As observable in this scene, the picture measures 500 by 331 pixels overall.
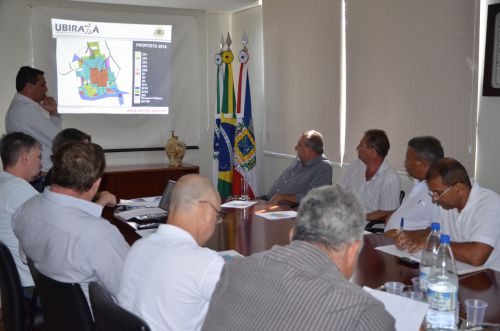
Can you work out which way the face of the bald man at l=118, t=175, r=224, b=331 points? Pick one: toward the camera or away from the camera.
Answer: away from the camera

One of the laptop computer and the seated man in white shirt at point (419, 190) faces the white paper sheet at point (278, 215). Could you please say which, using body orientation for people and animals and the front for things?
the seated man in white shirt

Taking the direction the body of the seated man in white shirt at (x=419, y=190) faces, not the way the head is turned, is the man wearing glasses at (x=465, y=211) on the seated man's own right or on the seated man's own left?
on the seated man's own left

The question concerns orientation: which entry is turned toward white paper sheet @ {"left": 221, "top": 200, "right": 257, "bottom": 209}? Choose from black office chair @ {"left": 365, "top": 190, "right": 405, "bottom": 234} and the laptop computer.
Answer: the black office chair

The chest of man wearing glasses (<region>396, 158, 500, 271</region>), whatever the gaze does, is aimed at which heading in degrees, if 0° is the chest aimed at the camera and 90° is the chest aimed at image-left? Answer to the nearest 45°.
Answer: approximately 45°

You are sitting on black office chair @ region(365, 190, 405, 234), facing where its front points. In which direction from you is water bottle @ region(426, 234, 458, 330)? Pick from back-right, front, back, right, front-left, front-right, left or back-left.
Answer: left

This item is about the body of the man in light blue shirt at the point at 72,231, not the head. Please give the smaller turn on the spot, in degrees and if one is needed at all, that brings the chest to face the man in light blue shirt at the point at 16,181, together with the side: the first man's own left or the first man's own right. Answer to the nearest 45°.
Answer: approximately 45° to the first man's own left

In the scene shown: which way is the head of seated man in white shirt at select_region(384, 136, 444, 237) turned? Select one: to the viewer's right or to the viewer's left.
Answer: to the viewer's left

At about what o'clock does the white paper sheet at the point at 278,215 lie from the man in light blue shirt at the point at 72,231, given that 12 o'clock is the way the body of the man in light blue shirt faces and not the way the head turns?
The white paper sheet is roughly at 12 o'clock from the man in light blue shirt.

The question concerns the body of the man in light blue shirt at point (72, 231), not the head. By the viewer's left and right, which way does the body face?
facing away from the viewer and to the right of the viewer

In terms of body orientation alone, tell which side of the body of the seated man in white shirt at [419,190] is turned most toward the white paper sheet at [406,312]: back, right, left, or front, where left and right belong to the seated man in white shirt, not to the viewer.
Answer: left

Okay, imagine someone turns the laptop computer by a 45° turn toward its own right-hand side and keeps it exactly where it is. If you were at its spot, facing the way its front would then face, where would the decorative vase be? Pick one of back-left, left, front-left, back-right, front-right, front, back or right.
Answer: front-right

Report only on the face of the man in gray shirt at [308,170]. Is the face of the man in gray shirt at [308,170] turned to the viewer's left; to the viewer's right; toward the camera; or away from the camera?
to the viewer's left

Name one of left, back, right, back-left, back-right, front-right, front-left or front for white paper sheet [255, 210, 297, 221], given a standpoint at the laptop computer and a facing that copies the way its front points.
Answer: back

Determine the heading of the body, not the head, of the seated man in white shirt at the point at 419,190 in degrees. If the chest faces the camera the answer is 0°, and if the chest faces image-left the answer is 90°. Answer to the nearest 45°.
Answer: approximately 90°
